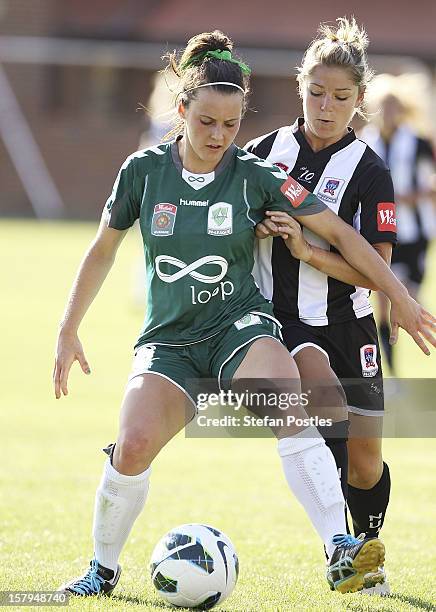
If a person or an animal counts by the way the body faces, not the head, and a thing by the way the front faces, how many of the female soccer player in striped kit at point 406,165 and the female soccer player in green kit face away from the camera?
0

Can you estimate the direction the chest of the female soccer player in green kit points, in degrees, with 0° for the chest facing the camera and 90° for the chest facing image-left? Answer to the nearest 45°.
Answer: approximately 0°

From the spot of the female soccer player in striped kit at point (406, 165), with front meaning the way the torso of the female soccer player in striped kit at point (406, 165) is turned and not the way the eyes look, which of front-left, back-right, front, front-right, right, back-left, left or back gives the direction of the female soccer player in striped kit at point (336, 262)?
front-left

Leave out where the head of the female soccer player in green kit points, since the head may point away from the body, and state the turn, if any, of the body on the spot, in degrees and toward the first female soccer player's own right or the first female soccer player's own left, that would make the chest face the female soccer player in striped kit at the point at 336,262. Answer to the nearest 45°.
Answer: approximately 135° to the first female soccer player's own left

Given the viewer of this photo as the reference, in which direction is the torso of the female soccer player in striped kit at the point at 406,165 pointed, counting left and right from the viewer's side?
facing the viewer and to the left of the viewer

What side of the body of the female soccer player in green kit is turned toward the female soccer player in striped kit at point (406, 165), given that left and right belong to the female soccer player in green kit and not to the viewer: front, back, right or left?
back

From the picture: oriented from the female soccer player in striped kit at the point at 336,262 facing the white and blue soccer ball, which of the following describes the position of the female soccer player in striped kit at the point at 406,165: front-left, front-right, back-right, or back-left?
back-right
